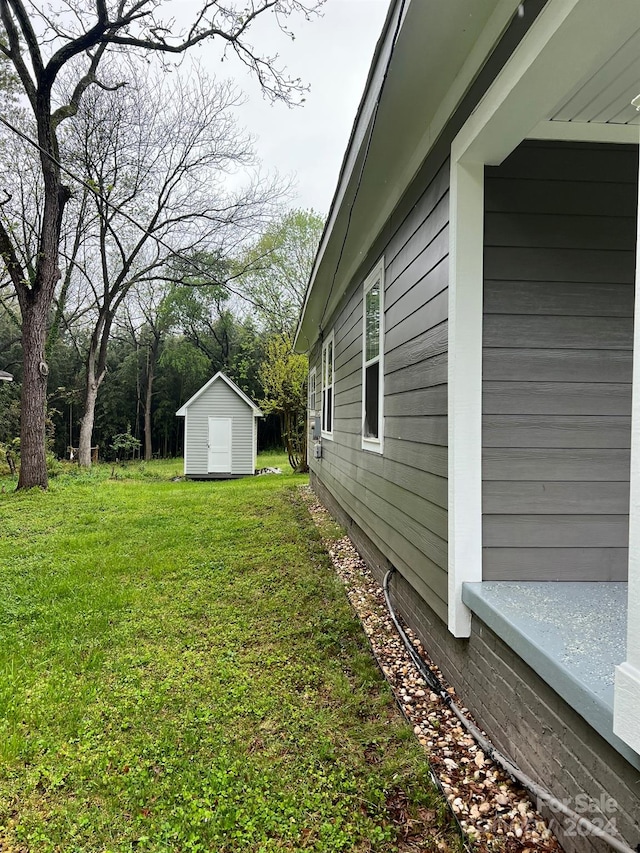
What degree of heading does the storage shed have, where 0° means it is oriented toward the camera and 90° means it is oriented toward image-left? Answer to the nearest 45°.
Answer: approximately 0°

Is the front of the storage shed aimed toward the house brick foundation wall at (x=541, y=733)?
yes

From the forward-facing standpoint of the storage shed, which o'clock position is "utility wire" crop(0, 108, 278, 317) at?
The utility wire is roughly at 12 o'clock from the storage shed.

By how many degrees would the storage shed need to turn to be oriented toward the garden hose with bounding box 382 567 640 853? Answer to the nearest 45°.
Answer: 0° — it already faces it
